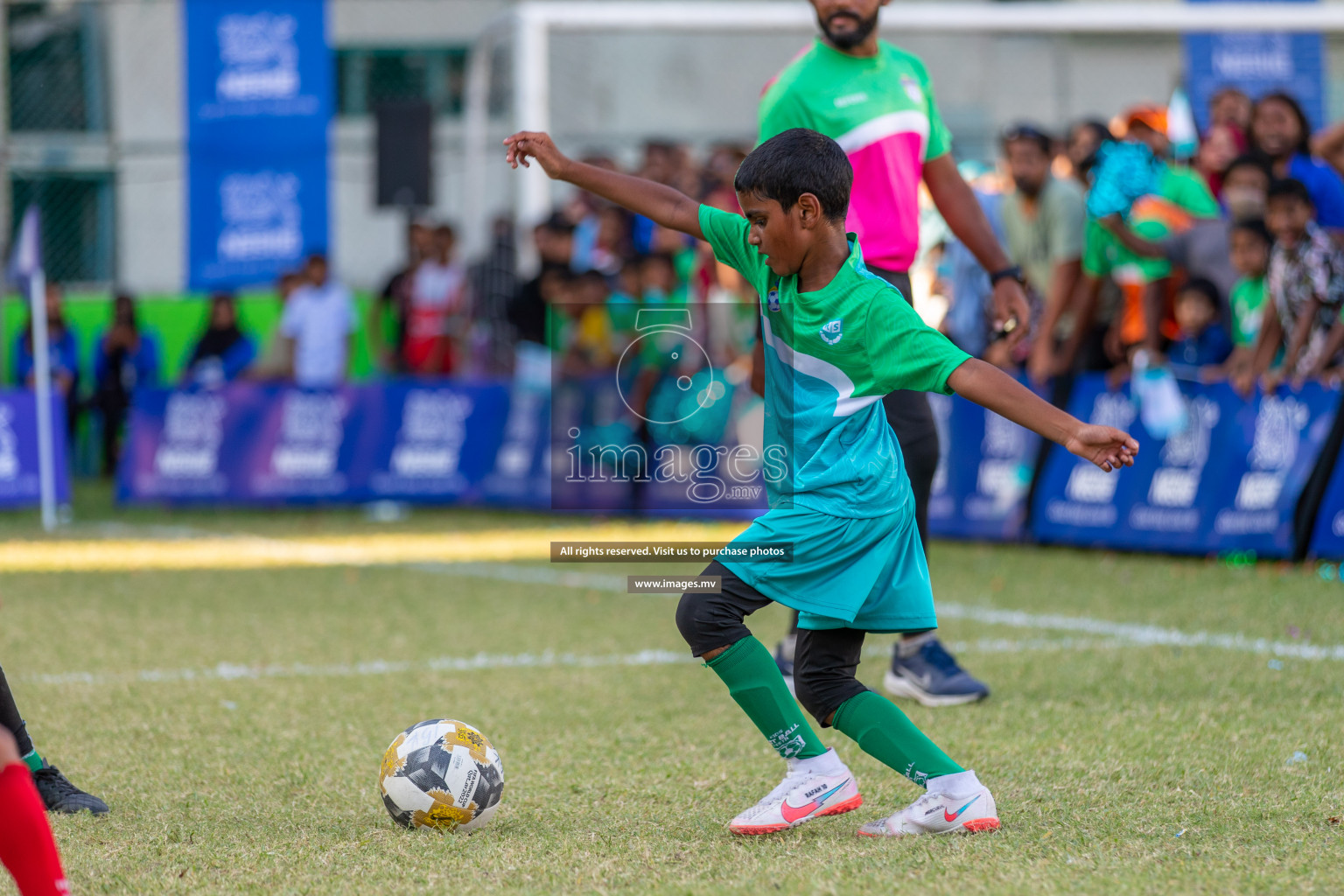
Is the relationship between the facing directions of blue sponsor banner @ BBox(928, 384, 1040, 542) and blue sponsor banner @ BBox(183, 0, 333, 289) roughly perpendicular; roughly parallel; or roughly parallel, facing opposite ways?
roughly parallel

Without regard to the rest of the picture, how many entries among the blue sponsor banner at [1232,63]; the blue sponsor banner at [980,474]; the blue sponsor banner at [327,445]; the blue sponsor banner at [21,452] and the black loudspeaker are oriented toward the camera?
5

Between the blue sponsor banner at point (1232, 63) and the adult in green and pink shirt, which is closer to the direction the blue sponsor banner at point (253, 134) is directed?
the adult in green and pink shirt

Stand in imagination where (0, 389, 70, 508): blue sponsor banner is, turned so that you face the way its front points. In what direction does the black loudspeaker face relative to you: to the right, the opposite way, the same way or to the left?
the same way

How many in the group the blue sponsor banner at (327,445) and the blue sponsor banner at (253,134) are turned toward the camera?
2

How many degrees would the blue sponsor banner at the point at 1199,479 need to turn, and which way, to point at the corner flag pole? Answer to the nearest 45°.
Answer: approximately 90° to its right

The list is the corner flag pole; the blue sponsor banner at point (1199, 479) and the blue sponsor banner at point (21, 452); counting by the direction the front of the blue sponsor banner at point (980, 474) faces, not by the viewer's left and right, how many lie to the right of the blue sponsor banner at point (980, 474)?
2

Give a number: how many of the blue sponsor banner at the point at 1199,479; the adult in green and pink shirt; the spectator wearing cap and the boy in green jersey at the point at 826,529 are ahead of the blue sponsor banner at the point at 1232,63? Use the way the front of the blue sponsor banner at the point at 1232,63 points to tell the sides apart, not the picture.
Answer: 4

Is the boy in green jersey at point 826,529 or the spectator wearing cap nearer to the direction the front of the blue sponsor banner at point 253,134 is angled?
the boy in green jersey

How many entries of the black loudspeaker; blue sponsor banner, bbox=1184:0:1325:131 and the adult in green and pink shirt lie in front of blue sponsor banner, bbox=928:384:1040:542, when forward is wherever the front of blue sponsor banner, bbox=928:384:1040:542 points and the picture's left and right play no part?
1

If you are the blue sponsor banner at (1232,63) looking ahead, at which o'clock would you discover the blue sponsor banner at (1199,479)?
the blue sponsor banner at (1199,479) is roughly at 12 o'clock from the blue sponsor banner at (1232,63).

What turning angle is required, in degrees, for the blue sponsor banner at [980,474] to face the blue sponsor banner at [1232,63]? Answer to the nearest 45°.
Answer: approximately 135° to its left

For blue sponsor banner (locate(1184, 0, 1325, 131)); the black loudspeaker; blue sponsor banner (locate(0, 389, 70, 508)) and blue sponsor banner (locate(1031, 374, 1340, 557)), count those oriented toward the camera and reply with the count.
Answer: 4

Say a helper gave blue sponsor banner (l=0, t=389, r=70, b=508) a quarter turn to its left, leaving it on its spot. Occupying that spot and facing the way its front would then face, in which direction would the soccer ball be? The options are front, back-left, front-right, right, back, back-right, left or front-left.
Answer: right

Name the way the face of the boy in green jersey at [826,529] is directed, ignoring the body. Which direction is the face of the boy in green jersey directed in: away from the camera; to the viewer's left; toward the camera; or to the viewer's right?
to the viewer's left

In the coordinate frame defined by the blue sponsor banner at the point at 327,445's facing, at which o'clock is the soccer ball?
The soccer ball is roughly at 12 o'clock from the blue sponsor banner.

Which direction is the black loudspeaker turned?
toward the camera

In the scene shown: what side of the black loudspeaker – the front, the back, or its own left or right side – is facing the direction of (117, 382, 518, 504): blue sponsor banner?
front

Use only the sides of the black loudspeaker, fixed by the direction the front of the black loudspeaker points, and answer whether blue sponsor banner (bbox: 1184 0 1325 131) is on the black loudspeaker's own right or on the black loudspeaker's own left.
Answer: on the black loudspeaker's own left

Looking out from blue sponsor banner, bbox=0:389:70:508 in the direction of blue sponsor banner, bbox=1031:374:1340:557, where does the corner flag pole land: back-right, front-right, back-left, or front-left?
front-right

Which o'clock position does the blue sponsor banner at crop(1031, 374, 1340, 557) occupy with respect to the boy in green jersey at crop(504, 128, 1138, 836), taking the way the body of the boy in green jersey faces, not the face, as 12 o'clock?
The blue sponsor banner is roughly at 5 o'clock from the boy in green jersey.

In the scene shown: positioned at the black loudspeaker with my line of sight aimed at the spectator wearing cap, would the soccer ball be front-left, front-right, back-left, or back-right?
front-right
